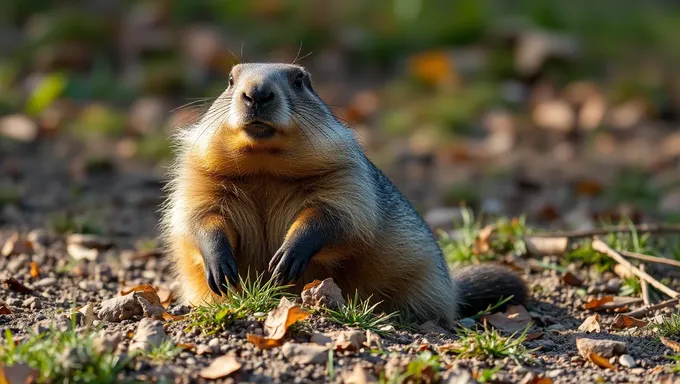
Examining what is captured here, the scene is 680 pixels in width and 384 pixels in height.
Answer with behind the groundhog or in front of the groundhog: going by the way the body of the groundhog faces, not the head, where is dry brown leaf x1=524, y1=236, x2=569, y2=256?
behind

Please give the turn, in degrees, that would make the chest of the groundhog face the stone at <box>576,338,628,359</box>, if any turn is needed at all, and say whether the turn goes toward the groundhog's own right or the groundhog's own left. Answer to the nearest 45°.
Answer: approximately 90° to the groundhog's own left

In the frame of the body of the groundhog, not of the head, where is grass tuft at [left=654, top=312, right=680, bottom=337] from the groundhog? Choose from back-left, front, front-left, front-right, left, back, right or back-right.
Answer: back-left

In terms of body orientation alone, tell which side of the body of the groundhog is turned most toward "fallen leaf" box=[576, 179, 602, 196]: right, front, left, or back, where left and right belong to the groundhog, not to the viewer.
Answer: back

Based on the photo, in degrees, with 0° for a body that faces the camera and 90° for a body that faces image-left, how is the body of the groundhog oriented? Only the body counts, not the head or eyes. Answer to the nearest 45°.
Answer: approximately 45°

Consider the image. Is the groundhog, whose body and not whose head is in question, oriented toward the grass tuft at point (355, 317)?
no

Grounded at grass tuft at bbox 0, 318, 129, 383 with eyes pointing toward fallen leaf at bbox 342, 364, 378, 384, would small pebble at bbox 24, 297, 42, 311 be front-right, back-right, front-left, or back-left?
back-left

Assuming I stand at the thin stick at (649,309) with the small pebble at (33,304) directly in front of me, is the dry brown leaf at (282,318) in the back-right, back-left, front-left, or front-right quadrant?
front-left

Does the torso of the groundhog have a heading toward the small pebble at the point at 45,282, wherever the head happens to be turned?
no

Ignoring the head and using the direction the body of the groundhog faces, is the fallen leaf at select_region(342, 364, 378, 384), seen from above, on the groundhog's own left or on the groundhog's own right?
on the groundhog's own left

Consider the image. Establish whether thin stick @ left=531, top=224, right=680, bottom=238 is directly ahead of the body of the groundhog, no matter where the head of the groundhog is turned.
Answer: no

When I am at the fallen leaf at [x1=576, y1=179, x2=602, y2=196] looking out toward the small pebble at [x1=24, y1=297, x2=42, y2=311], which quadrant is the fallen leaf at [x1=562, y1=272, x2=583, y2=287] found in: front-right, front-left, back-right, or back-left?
front-left

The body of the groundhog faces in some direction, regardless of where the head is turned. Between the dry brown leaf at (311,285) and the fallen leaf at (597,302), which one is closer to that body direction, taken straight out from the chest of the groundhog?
the dry brown leaf

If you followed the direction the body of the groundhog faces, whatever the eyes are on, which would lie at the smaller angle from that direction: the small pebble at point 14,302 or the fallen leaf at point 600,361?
the small pebble

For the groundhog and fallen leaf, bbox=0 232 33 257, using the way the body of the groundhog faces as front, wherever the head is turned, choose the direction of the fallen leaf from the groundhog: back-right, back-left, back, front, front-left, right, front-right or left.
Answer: right

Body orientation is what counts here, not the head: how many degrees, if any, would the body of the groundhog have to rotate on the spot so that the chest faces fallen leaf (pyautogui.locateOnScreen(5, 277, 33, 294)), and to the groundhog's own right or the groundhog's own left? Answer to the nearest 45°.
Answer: approximately 45° to the groundhog's own right

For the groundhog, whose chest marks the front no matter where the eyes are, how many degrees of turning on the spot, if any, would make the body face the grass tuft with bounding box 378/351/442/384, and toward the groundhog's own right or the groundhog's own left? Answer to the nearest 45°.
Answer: approximately 45° to the groundhog's own left

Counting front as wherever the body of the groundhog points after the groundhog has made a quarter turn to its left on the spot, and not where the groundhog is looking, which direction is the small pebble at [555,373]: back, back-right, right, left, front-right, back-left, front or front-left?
front

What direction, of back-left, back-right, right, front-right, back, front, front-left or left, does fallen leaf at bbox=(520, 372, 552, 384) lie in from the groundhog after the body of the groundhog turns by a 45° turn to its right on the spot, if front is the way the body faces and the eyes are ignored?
back-left

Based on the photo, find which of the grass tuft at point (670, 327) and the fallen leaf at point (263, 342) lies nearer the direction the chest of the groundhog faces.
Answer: the fallen leaf
